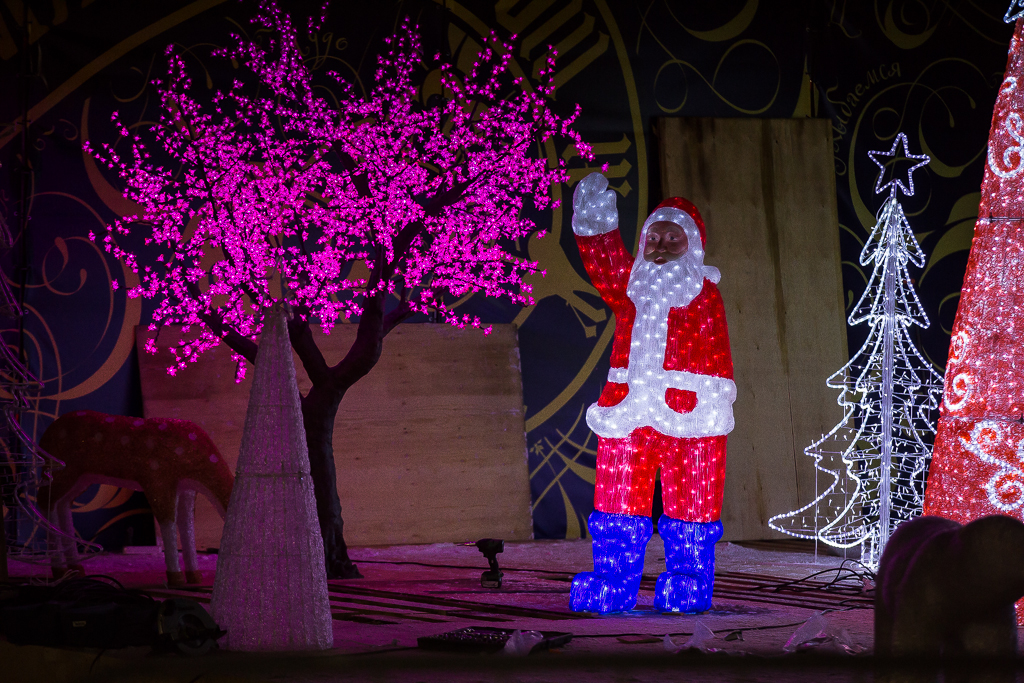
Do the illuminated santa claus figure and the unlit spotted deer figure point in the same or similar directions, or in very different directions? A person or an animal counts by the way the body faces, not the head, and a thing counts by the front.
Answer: very different directions

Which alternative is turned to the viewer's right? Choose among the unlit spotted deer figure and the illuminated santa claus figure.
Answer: the unlit spotted deer figure

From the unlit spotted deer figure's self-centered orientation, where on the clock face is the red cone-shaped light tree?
The red cone-shaped light tree is roughly at 1 o'clock from the unlit spotted deer figure.

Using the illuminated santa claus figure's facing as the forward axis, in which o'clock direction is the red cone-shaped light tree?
The red cone-shaped light tree is roughly at 8 o'clock from the illuminated santa claus figure.

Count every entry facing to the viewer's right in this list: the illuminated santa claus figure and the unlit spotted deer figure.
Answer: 1

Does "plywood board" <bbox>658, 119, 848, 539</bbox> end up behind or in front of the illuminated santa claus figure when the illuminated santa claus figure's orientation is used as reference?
behind

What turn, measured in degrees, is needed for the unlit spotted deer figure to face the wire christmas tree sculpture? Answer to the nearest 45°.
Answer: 0° — it already faces it

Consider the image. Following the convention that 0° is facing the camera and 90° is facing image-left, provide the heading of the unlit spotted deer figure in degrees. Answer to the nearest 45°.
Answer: approximately 270°
